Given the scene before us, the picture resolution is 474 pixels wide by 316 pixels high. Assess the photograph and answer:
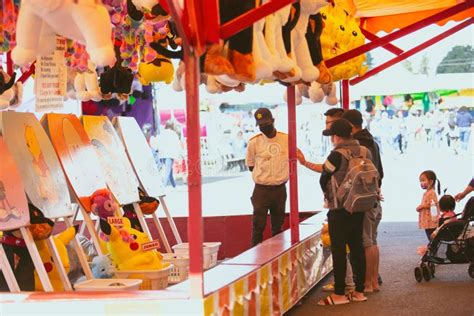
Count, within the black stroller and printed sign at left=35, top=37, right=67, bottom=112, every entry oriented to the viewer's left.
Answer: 1

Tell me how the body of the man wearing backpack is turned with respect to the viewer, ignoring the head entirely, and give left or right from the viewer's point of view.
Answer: facing away from the viewer and to the left of the viewer

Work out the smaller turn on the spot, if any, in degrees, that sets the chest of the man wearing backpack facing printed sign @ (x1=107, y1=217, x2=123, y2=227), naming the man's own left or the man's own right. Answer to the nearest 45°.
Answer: approximately 45° to the man's own left

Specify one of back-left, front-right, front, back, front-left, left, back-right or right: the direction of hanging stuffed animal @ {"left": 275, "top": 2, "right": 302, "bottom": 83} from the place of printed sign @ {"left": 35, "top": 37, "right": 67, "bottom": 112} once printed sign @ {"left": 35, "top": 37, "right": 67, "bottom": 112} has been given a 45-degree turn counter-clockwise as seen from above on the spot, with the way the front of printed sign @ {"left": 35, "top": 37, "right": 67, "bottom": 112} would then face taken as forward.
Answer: front-left

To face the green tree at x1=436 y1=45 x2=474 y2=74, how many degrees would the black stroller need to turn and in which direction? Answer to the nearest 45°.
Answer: approximately 90° to its right

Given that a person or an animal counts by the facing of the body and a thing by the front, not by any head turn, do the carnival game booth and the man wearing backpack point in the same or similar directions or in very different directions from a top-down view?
very different directions

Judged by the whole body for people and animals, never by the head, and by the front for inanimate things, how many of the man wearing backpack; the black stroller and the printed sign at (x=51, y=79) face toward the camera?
1

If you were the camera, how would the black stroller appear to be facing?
facing to the left of the viewer
